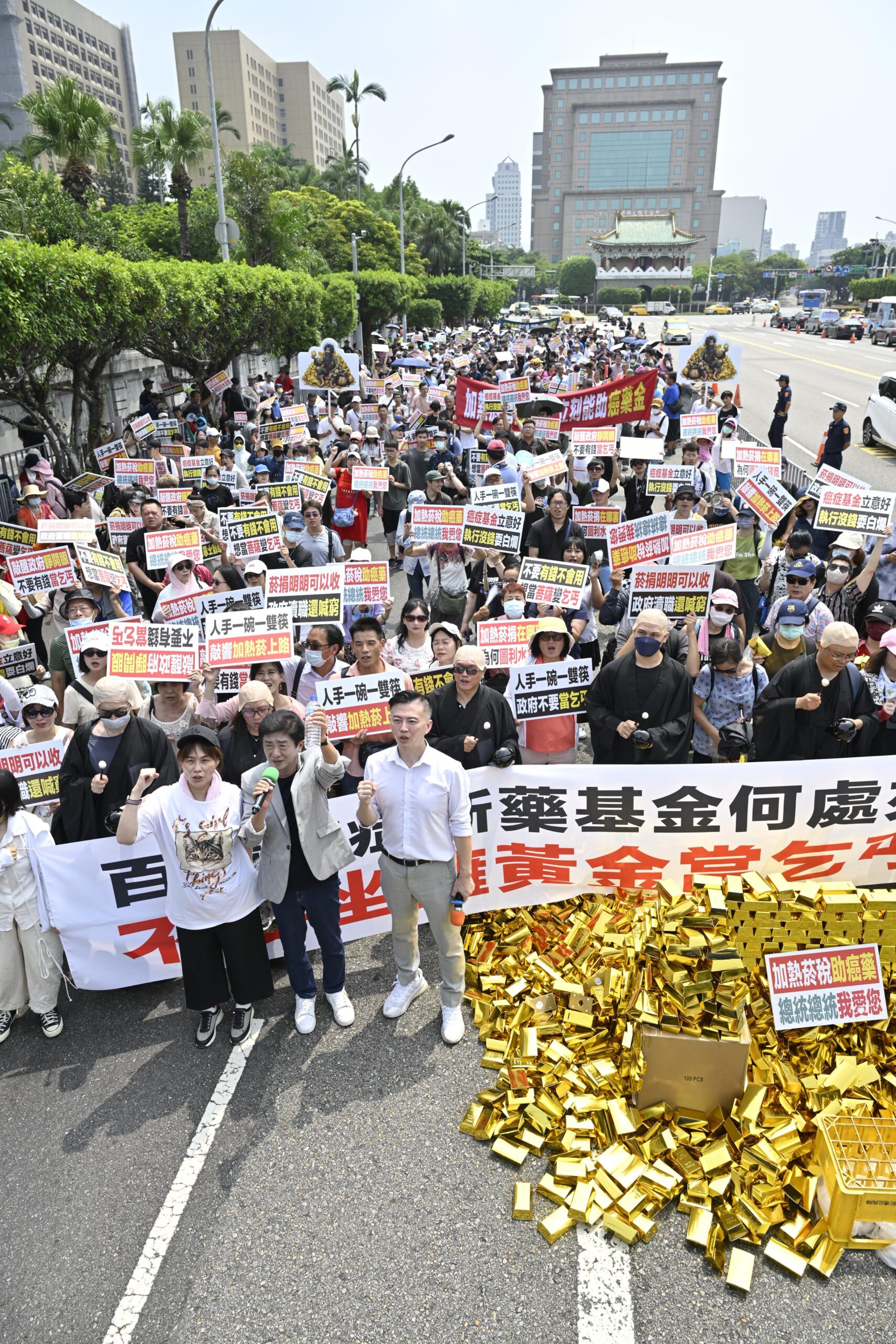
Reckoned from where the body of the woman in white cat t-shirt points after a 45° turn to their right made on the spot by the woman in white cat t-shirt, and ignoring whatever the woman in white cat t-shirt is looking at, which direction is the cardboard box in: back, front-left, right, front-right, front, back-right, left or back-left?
left

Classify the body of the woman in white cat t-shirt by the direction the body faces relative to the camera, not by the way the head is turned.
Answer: toward the camera

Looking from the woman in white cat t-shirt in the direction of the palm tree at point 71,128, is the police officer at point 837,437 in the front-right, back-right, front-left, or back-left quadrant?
front-right

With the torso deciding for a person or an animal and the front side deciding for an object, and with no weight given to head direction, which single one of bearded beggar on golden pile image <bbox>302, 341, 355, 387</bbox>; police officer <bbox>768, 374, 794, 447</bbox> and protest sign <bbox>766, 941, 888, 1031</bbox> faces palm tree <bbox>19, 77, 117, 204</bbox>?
the police officer

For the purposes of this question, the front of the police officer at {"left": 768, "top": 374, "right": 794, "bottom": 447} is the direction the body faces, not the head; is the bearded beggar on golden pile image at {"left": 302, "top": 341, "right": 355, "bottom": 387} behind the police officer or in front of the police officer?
in front

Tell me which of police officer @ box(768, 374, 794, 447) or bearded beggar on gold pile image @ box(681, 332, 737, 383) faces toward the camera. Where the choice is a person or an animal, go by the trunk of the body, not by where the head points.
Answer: the bearded beggar on gold pile image

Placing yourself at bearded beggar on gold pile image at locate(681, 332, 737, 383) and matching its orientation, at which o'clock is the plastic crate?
The plastic crate is roughly at 12 o'clock from the bearded beggar on gold pile image.

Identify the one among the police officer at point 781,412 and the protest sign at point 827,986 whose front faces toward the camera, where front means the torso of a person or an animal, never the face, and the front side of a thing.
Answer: the protest sign

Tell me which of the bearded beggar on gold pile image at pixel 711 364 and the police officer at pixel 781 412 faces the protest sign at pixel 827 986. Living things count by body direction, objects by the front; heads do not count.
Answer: the bearded beggar on gold pile image
